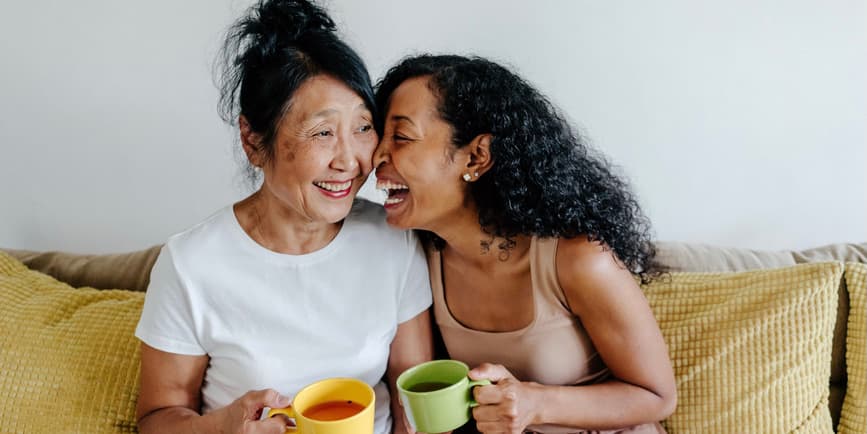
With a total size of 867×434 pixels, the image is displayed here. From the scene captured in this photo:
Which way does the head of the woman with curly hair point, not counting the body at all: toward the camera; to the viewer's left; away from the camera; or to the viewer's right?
to the viewer's left

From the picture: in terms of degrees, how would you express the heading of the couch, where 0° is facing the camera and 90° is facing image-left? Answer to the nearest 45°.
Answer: approximately 0°

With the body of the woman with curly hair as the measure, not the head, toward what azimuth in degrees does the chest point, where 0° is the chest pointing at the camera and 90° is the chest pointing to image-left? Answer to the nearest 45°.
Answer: approximately 45°

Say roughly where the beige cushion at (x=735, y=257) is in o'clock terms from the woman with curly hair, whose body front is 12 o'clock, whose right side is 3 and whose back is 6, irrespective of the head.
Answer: The beige cushion is roughly at 6 o'clock from the woman with curly hair.

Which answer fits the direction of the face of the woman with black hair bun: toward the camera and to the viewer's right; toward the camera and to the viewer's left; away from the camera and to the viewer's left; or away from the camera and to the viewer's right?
toward the camera and to the viewer's right

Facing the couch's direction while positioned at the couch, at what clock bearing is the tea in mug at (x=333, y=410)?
The tea in mug is roughly at 2 o'clock from the couch.

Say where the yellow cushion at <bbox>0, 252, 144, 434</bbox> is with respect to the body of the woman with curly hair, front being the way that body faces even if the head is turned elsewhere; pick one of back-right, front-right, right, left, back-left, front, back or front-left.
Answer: front-right
